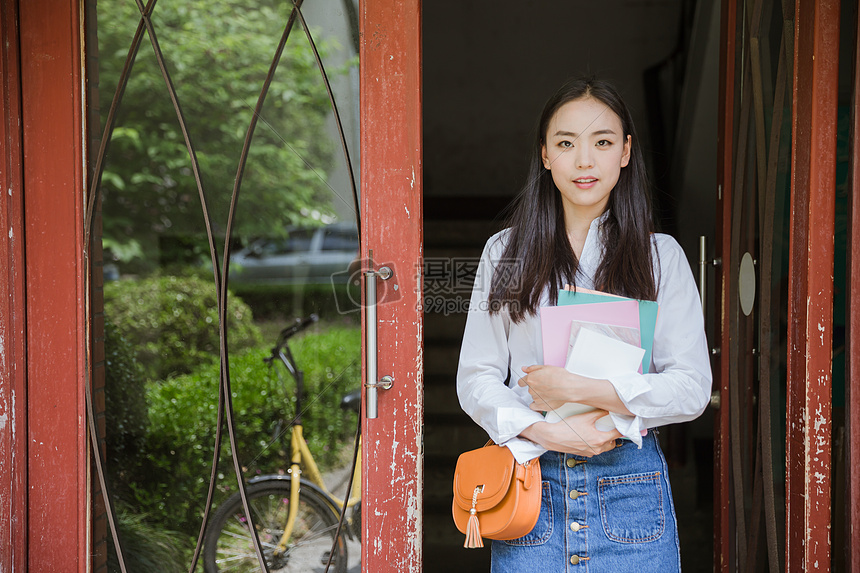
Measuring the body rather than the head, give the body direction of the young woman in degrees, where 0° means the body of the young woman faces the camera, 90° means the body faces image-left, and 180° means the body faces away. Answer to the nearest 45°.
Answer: approximately 0°
